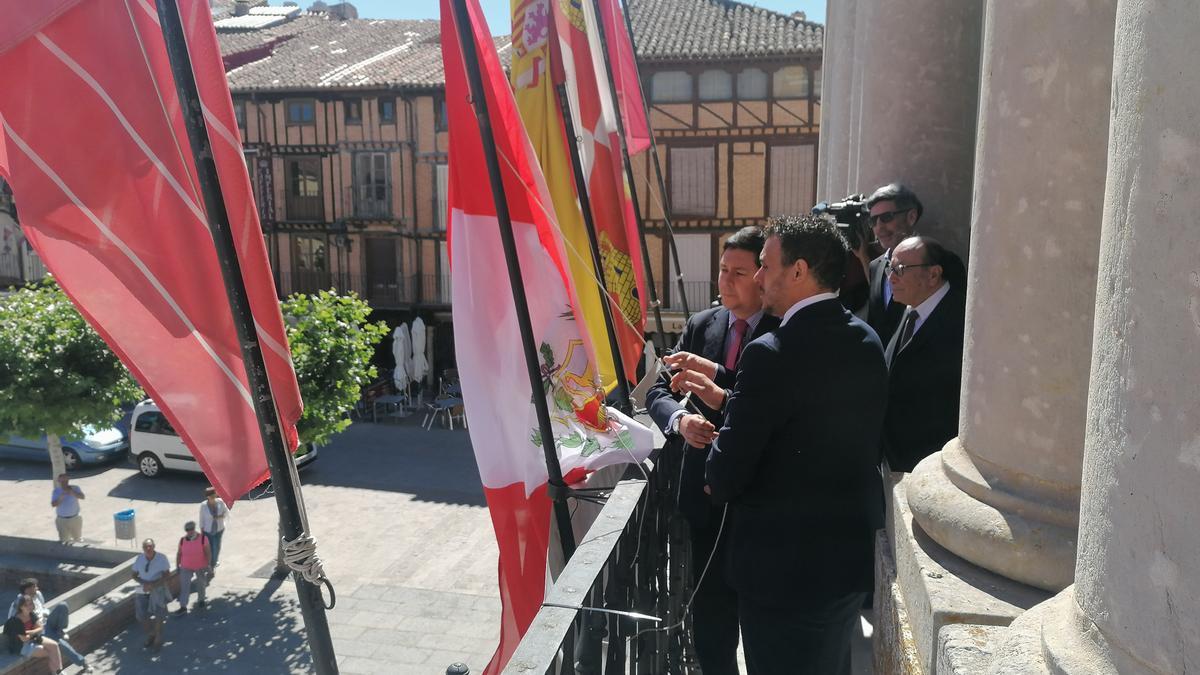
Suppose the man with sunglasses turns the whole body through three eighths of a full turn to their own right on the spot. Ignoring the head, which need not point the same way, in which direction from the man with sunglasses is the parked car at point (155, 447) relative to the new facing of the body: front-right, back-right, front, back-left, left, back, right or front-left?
front-left

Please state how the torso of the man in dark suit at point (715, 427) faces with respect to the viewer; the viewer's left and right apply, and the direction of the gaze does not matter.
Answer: facing the viewer and to the left of the viewer

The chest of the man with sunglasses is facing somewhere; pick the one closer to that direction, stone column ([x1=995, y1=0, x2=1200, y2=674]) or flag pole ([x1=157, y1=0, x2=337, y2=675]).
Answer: the flag pole

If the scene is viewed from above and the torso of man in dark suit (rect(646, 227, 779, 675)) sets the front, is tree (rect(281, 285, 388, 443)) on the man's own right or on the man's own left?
on the man's own right

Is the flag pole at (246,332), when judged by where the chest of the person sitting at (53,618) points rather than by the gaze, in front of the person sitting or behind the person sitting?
in front

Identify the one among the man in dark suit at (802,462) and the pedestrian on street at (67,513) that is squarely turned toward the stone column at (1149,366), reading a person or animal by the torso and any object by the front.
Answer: the pedestrian on street

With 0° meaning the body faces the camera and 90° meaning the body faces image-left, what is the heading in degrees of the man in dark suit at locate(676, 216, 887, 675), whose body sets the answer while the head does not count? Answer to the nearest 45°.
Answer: approximately 135°

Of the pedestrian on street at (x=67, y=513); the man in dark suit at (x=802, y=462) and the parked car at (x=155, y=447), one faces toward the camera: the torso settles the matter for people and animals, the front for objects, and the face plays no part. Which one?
the pedestrian on street

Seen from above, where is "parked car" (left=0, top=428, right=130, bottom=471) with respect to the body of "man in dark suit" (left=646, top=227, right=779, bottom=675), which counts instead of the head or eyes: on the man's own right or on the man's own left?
on the man's own right

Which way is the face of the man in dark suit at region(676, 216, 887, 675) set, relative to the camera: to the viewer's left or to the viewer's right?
to the viewer's left

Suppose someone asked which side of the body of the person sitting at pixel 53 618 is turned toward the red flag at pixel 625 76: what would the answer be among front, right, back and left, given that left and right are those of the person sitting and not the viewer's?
front

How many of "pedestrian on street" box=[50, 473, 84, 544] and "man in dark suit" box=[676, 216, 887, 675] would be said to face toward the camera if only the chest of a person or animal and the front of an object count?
1
